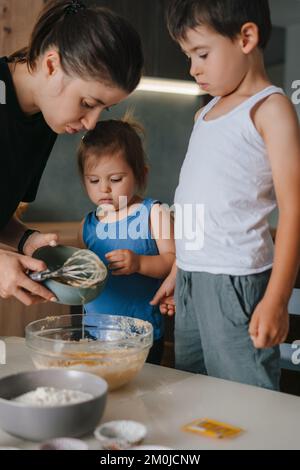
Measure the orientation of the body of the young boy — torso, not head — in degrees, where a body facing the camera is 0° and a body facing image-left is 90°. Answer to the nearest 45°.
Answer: approximately 45°

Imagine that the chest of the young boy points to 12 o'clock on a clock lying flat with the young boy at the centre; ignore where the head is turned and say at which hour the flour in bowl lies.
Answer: The flour in bowl is roughly at 11 o'clock from the young boy.

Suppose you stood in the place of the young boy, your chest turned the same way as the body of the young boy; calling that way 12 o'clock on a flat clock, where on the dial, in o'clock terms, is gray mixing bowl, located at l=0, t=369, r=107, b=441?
The gray mixing bowl is roughly at 11 o'clock from the young boy.

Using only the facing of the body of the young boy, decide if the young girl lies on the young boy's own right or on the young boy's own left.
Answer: on the young boy's own right

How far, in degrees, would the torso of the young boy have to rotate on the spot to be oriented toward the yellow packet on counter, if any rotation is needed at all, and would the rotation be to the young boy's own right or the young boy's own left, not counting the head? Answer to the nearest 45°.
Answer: approximately 45° to the young boy's own left
